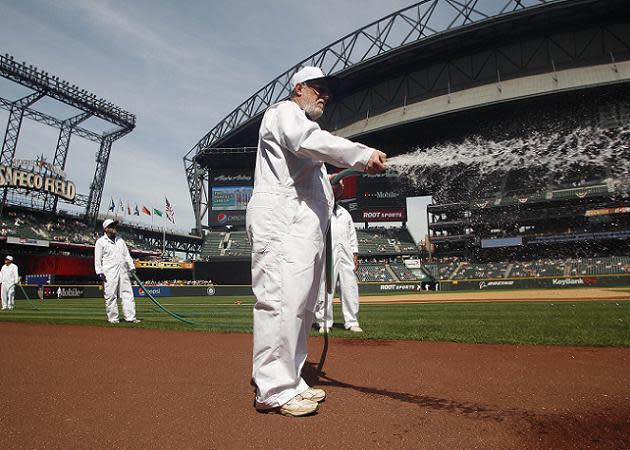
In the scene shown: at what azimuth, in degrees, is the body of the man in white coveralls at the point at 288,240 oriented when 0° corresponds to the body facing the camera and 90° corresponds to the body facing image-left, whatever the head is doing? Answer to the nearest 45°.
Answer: approximately 270°

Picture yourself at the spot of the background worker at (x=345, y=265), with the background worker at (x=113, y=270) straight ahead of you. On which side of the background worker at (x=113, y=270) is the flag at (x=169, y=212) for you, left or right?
right

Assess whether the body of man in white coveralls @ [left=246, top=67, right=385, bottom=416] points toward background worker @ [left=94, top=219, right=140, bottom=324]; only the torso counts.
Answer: no

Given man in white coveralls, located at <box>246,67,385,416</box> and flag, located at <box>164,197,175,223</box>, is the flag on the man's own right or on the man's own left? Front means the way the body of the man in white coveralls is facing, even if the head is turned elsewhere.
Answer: on the man's own left

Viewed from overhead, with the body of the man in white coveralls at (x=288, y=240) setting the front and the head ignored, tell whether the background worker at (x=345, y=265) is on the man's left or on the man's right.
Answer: on the man's left

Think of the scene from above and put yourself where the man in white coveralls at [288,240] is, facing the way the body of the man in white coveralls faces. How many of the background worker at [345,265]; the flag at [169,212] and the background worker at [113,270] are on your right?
0

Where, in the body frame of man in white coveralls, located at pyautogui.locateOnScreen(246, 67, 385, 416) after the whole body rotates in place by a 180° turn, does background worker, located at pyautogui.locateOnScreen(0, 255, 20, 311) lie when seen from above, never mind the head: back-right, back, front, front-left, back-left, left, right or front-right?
front-right
